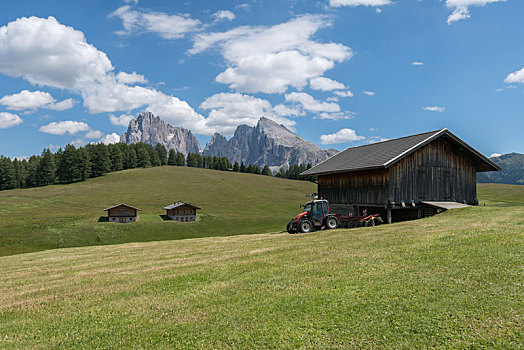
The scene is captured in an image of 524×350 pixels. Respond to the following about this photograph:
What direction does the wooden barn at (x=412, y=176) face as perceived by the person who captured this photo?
facing the viewer and to the right of the viewer

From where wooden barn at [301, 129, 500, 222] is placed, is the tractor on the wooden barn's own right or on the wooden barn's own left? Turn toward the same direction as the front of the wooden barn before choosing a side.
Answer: on the wooden barn's own right
